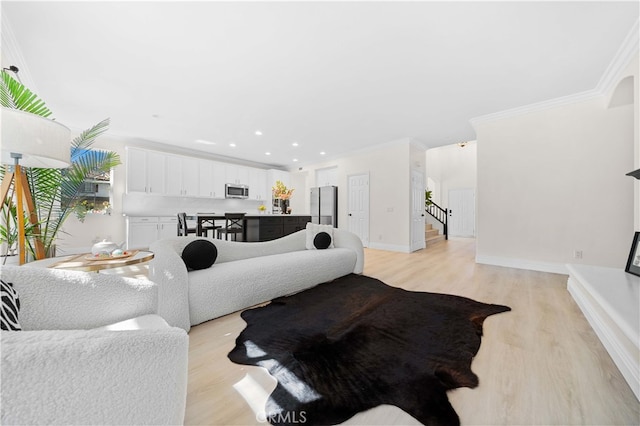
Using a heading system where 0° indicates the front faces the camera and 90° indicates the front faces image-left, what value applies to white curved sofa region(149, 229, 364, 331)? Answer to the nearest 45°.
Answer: approximately 315°

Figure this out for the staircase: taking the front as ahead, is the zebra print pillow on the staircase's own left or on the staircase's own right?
on the staircase's own right

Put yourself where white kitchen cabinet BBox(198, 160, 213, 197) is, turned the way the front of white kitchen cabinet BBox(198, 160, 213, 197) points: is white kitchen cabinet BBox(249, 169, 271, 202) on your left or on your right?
on your left

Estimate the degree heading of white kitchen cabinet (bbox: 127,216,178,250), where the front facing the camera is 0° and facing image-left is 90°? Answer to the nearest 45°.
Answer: approximately 0°

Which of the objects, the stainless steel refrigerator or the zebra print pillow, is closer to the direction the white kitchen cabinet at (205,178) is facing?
the zebra print pillow

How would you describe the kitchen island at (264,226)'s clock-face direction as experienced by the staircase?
The kitchen island is roughly at 3 o'clock from the staircase.

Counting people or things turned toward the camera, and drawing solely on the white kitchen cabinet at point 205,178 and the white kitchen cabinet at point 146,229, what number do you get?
2

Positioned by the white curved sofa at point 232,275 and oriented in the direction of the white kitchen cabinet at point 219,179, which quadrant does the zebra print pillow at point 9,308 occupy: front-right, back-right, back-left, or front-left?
back-left

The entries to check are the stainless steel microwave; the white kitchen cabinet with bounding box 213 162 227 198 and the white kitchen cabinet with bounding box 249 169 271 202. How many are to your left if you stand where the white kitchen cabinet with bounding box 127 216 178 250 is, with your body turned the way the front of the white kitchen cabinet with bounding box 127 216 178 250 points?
3
